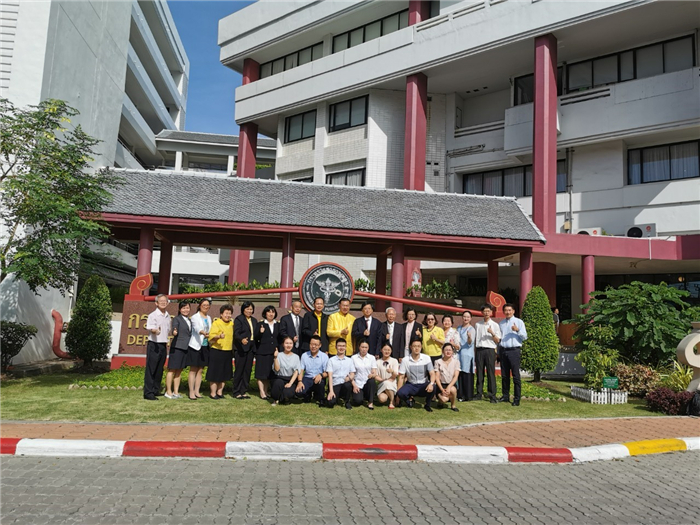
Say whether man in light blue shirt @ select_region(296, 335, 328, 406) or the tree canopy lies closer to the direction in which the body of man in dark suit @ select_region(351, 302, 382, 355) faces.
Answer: the man in light blue shirt

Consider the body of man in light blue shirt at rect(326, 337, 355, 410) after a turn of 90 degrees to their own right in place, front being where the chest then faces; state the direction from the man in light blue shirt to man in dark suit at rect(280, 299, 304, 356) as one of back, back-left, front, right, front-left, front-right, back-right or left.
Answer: front-right

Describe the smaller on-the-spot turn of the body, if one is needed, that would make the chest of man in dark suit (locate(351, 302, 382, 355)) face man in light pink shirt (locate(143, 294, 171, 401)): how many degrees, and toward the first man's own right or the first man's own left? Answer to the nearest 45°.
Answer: approximately 90° to the first man's own right

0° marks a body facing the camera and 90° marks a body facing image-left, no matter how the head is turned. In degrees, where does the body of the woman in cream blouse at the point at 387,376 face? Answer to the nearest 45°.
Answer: approximately 0°

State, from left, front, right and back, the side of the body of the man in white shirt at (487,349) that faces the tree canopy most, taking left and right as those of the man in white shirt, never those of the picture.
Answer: right

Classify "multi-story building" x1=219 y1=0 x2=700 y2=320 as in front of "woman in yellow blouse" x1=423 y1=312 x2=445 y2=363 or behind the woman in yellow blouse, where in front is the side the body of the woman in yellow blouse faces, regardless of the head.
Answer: behind
